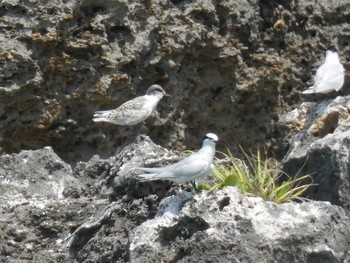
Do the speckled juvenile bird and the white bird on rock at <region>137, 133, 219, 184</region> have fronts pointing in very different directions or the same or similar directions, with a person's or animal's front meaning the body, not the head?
same or similar directions

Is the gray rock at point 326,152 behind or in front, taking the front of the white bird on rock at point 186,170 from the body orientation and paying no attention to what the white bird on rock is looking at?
in front

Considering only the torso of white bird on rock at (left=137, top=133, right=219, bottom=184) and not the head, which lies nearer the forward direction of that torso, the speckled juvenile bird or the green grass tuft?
the green grass tuft

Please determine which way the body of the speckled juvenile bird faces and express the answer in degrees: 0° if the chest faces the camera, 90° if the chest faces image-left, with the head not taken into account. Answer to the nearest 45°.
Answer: approximately 270°

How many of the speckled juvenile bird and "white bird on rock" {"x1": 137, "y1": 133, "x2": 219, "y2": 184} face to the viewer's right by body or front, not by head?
2

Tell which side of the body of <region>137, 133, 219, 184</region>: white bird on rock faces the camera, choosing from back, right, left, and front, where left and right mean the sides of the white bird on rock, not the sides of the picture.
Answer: right

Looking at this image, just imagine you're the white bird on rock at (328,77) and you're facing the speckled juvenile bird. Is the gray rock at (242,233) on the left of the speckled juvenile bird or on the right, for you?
left

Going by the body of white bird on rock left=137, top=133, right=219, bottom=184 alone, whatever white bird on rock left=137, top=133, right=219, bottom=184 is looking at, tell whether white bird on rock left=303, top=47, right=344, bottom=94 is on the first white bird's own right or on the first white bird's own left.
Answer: on the first white bird's own left
